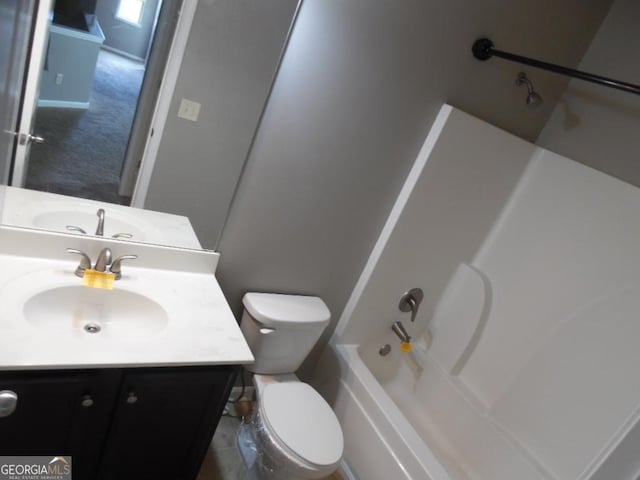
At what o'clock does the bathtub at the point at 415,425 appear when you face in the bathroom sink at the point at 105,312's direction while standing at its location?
The bathtub is roughly at 9 o'clock from the bathroom sink.

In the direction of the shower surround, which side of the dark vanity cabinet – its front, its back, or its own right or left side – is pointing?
left

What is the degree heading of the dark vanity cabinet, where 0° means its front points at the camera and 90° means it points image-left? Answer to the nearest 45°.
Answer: approximately 0°

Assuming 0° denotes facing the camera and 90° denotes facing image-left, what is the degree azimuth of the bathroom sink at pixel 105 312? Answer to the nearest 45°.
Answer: approximately 0°

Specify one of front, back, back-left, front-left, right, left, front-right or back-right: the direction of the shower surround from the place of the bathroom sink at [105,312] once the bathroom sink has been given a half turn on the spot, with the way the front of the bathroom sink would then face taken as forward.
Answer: right

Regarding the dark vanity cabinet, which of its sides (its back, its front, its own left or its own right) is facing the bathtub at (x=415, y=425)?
left

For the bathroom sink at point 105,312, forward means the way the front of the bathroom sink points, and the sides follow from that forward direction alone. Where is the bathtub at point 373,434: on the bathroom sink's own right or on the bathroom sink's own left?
on the bathroom sink's own left

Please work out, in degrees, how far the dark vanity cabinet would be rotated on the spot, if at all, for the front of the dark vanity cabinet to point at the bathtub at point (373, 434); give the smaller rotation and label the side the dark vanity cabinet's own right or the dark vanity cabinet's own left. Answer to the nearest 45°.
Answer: approximately 90° to the dark vanity cabinet's own left

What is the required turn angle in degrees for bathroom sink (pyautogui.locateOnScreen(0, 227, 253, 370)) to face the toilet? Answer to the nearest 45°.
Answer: approximately 90° to its left
